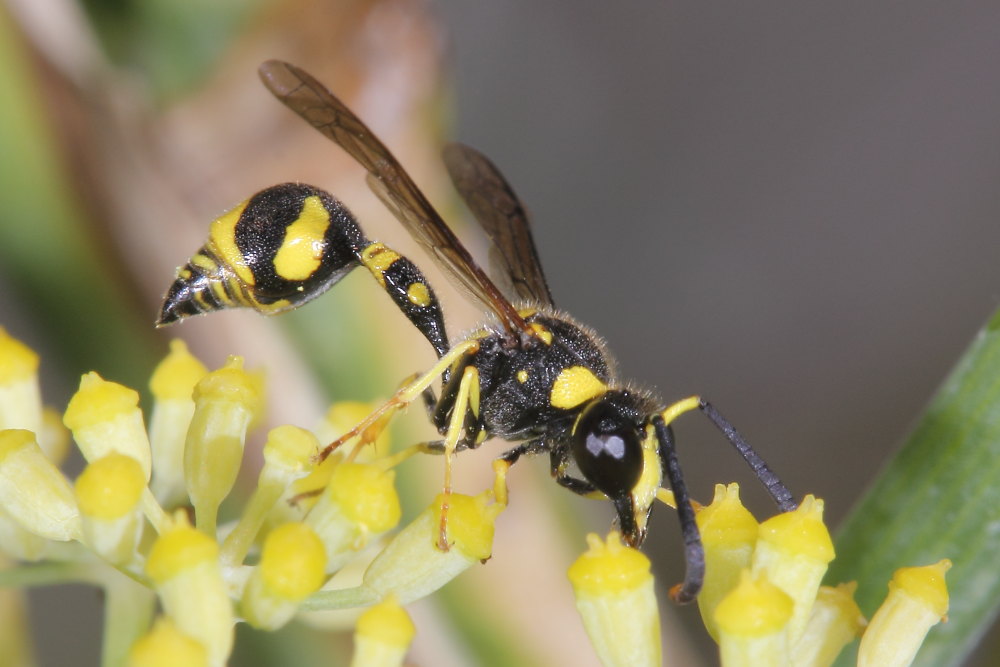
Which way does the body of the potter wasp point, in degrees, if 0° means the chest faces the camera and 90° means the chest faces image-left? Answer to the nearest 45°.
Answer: approximately 270°
